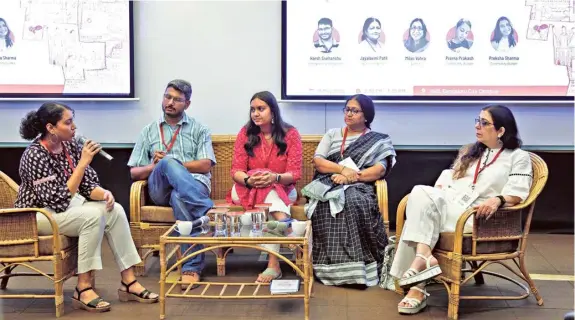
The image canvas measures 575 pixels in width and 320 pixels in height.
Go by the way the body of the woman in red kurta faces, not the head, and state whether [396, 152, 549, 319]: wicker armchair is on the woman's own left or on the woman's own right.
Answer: on the woman's own left

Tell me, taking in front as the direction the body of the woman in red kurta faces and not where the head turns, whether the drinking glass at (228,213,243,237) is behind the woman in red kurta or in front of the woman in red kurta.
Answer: in front

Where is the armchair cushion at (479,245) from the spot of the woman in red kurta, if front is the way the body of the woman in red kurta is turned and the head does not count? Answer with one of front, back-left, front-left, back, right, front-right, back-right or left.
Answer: front-left

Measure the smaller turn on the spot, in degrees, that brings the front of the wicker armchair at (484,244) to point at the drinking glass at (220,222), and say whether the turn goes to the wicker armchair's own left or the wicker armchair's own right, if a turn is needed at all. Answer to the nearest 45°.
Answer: approximately 45° to the wicker armchair's own right

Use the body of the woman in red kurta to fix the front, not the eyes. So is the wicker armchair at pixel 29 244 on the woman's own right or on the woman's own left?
on the woman's own right

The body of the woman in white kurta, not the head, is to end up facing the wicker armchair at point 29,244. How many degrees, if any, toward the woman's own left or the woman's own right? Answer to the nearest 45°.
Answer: approximately 45° to the woman's own right

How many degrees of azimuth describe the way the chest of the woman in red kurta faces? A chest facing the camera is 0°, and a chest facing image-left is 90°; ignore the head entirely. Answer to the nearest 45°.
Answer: approximately 0°

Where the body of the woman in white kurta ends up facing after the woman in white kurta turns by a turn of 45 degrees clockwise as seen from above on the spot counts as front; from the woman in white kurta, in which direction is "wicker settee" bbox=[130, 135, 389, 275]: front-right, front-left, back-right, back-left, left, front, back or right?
front

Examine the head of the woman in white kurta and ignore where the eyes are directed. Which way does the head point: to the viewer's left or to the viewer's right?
to the viewer's left

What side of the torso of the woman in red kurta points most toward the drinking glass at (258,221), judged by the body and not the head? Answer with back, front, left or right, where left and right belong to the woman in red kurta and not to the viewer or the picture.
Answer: front

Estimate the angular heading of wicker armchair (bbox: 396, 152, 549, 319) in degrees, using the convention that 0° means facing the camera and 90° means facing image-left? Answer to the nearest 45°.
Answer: approximately 45°
